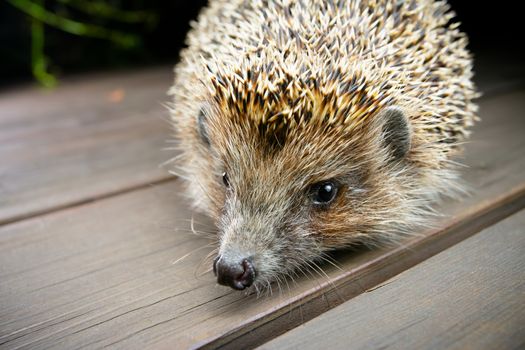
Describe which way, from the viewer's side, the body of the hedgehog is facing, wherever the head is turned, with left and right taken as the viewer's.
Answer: facing the viewer and to the left of the viewer

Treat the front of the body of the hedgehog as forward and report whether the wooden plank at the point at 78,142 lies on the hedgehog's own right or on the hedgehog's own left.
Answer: on the hedgehog's own right

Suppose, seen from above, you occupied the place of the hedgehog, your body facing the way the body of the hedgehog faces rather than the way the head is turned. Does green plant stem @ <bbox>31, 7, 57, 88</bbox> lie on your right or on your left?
on your right
